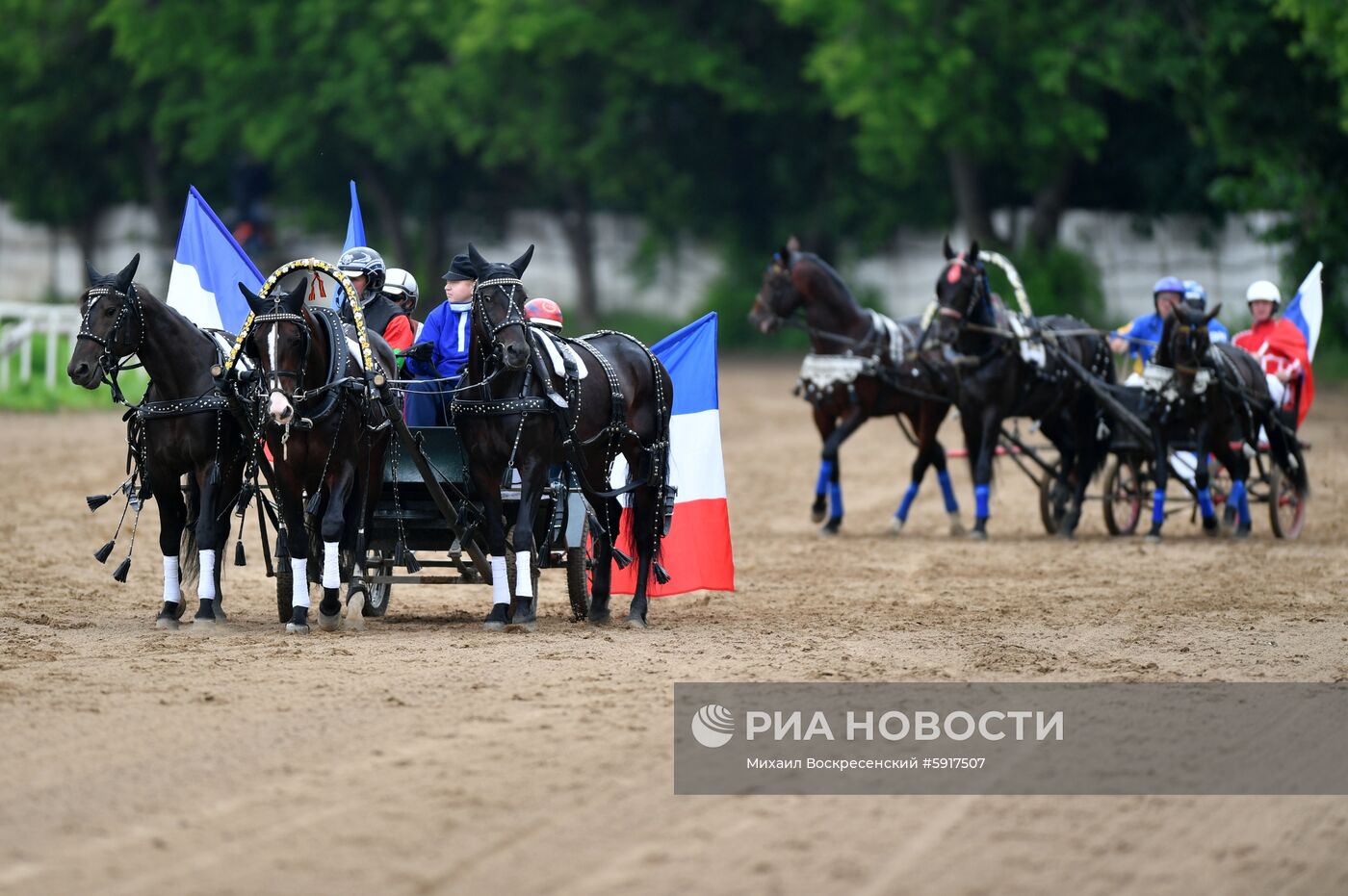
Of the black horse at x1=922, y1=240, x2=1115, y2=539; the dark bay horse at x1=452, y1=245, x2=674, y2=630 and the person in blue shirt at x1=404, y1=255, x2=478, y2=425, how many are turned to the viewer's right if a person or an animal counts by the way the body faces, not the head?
0

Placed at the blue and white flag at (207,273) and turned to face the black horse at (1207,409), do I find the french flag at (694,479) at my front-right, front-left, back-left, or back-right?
front-right

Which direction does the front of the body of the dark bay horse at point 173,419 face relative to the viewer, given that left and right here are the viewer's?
facing the viewer and to the left of the viewer

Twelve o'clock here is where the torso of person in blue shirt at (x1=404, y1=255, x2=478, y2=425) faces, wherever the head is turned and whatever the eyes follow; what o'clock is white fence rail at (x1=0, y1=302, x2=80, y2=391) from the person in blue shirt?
The white fence rail is roughly at 4 o'clock from the person in blue shirt.

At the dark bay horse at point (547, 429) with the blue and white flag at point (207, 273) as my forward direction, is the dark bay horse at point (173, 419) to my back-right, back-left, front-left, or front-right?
front-left

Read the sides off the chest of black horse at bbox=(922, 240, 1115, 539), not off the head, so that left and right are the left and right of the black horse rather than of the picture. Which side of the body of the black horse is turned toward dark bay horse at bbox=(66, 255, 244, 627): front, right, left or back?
front

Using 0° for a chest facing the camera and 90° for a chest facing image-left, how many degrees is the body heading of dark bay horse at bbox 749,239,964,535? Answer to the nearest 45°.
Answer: approximately 45°

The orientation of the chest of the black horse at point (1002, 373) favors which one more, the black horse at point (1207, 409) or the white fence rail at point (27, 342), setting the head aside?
the white fence rail

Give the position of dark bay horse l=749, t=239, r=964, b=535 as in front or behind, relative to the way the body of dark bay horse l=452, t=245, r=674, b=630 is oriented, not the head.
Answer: behind

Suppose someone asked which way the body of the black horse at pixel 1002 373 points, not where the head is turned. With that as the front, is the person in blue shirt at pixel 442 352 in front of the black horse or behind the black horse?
in front

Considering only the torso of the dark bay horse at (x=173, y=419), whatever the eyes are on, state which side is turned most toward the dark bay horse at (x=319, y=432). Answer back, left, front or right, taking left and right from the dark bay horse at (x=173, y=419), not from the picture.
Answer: left

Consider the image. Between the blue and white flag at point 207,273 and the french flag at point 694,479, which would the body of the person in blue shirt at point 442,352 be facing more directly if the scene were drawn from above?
the blue and white flag

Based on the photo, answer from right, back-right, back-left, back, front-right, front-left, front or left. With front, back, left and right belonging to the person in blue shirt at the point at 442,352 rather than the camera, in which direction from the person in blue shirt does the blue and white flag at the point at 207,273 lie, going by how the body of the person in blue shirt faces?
right
